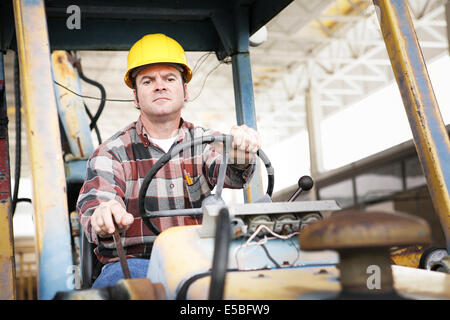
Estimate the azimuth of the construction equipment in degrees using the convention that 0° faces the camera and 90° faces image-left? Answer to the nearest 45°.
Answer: approximately 315°
